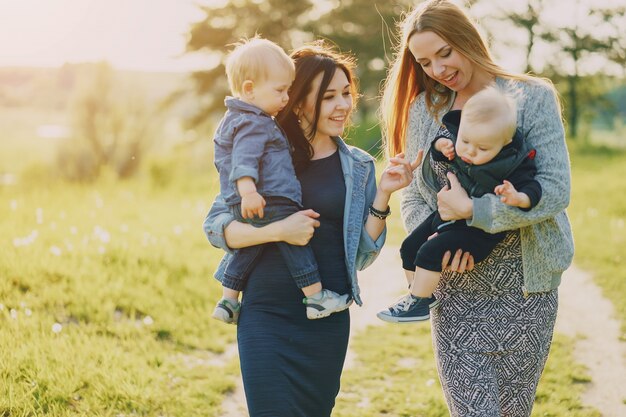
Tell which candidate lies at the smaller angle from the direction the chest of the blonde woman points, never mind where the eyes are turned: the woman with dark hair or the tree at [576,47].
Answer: the woman with dark hair

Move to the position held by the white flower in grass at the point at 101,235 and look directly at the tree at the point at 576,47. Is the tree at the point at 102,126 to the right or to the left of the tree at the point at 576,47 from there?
left

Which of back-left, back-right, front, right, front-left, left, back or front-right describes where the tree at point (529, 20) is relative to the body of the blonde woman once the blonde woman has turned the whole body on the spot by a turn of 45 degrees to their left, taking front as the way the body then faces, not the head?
back

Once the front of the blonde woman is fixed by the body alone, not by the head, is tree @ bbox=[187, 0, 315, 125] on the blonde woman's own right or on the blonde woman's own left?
on the blonde woman's own right

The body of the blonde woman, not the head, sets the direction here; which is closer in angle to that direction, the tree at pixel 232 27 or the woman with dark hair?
the woman with dark hair

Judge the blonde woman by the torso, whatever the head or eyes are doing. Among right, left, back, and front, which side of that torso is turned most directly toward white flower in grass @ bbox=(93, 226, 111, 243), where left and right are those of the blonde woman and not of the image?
right

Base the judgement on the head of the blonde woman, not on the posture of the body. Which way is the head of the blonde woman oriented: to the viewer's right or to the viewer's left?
to the viewer's left

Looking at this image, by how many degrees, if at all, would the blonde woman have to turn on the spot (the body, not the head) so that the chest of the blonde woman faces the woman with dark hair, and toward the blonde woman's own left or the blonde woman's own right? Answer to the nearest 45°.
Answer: approximately 45° to the blonde woman's own right

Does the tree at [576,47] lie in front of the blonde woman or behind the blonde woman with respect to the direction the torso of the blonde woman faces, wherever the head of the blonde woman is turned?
behind
